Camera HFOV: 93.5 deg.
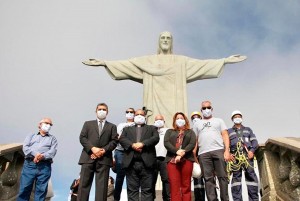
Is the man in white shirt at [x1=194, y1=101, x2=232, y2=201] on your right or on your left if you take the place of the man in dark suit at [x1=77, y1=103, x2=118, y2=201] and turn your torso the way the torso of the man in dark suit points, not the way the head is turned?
on your left

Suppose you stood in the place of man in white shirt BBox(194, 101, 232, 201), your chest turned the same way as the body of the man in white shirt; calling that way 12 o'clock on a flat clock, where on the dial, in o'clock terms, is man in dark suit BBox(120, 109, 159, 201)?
The man in dark suit is roughly at 2 o'clock from the man in white shirt.

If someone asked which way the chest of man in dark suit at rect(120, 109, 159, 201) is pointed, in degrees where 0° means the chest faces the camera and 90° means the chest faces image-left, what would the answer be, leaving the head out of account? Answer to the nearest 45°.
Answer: approximately 0°

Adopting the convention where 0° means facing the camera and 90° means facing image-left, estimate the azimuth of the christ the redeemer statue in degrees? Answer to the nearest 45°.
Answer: approximately 0°

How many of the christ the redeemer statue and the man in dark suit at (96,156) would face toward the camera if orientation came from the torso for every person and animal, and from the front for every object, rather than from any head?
2
